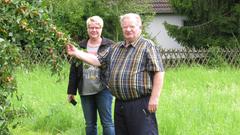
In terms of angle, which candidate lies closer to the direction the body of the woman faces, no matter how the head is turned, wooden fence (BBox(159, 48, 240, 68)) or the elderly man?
the elderly man

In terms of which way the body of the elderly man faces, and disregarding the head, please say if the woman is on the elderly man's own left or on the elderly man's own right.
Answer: on the elderly man's own right

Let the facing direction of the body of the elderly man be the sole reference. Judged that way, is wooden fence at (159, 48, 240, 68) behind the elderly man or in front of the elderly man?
behind

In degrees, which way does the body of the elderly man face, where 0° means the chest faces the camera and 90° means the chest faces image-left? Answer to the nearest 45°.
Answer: approximately 45°
